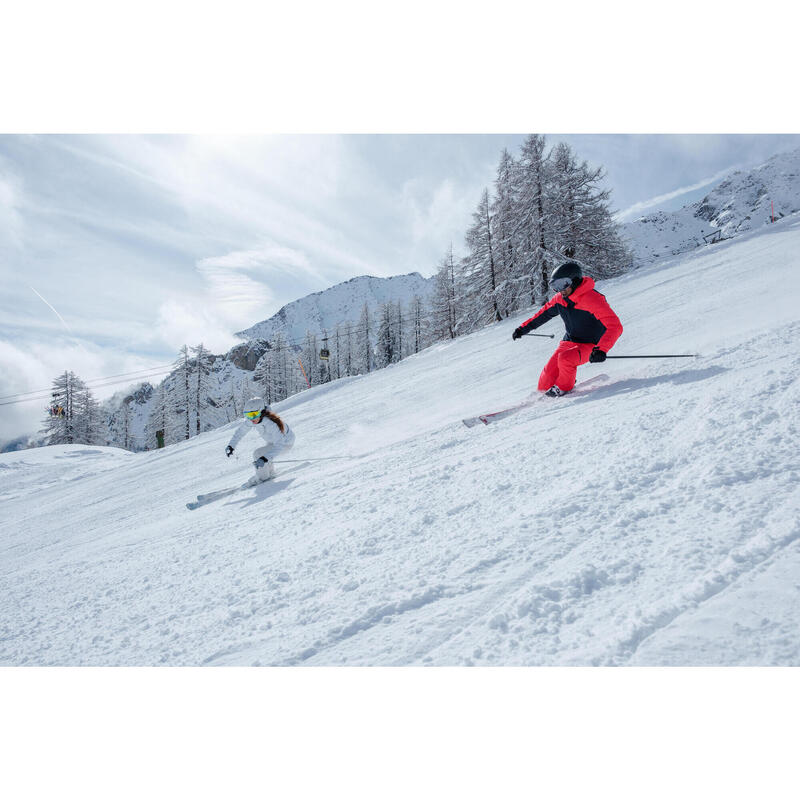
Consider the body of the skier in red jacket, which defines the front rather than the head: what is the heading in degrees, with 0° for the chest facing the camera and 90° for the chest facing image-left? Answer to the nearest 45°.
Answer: approximately 45°

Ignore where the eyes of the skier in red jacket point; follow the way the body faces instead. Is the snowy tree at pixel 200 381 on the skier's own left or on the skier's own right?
on the skier's own right

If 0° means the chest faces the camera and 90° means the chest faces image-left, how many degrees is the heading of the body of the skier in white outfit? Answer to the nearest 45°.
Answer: approximately 45°

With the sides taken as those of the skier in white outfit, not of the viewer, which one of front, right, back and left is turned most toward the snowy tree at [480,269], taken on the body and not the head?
back

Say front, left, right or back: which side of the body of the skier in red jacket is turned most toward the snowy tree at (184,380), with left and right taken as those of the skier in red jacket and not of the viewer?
right

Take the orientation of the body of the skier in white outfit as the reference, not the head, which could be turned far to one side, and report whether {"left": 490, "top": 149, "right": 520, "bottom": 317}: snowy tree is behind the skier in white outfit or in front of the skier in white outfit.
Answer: behind
